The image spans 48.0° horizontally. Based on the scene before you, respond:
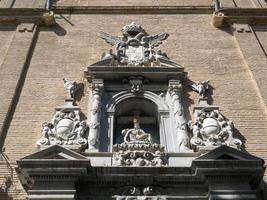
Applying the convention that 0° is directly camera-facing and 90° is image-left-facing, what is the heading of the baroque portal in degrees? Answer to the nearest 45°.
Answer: approximately 0°
